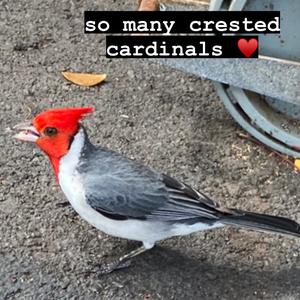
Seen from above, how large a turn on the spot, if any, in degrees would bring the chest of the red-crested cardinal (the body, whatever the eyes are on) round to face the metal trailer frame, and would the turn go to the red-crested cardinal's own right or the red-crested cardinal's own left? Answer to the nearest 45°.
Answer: approximately 135° to the red-crested cardinal's own right

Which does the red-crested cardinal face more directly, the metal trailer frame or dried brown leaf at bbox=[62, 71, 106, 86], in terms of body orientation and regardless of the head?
the dried brown leaf

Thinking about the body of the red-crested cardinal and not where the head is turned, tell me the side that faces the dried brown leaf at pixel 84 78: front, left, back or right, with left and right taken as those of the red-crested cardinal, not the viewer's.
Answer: right

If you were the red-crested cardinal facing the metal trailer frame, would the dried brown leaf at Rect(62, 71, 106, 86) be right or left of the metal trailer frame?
left

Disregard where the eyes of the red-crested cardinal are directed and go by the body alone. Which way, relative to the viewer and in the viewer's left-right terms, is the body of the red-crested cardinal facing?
facing to the left of the viewer
